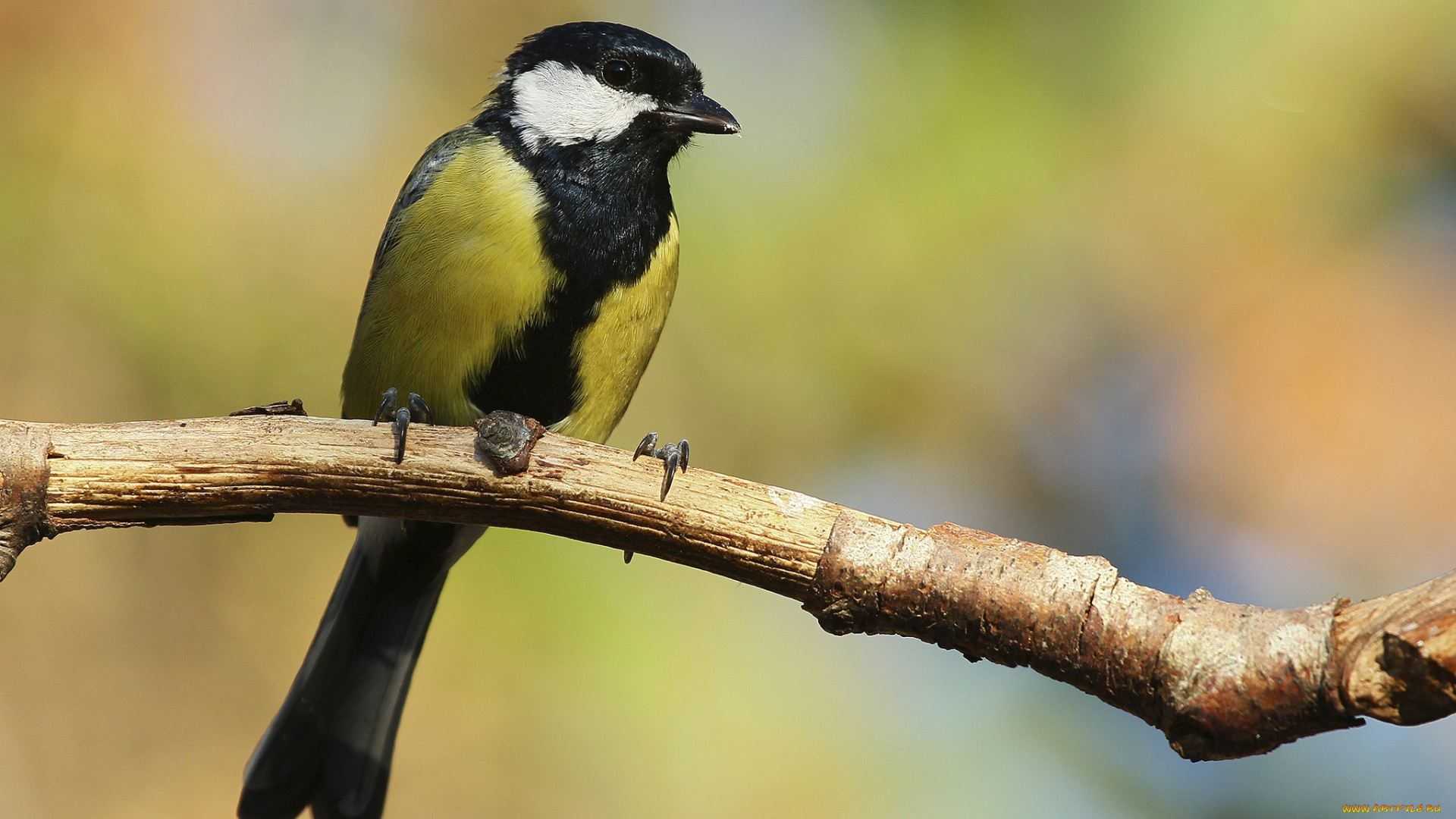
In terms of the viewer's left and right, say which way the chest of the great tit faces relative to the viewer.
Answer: facing the viewer and to the right of the viewer
